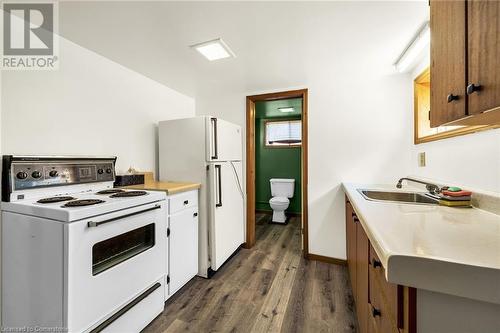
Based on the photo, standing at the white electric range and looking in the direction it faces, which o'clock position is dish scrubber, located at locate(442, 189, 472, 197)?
The dish scrubber is roughly at 12 o'clock from the white electric range.

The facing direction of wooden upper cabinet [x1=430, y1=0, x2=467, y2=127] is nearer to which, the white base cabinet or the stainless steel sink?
the white base cabinet

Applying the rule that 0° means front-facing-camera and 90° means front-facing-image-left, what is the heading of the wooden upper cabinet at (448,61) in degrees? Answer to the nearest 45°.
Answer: approximately 45°

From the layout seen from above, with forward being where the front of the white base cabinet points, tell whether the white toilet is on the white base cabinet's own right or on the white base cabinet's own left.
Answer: on the white base cabinet's own left

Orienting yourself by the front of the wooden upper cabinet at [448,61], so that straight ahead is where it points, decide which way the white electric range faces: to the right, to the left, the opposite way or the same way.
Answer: the opposite way

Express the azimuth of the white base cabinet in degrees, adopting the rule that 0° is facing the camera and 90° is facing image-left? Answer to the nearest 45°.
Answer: approximately 315°

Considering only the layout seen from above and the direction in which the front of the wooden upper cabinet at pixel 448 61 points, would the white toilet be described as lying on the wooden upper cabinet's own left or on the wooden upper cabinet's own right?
on the wooden upper cabinet's own right
